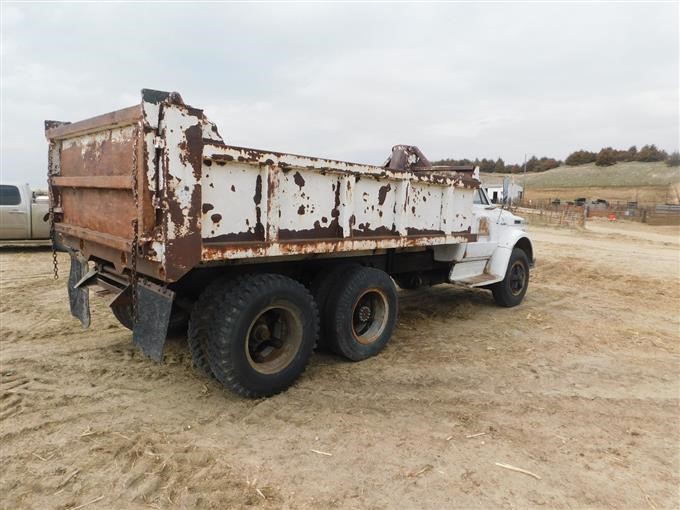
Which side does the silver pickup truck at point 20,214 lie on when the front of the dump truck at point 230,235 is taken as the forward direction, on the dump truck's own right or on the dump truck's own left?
on the dump truck's own left

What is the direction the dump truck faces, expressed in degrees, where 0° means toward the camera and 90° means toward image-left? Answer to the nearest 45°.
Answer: approximately 225°

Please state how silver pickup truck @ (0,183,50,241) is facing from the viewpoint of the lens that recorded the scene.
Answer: facing to the left of the viewer

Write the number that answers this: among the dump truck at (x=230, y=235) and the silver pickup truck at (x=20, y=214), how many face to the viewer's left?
1

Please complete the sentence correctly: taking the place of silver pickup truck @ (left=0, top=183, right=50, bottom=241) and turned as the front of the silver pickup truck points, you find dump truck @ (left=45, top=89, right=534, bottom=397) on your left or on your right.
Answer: on your left

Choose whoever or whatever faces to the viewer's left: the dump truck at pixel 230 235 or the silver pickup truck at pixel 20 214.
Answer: the silver pickup truck

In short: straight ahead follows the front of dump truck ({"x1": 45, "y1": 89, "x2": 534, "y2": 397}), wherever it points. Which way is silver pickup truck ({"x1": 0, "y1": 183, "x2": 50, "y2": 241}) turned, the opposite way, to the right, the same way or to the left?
the opposite way
